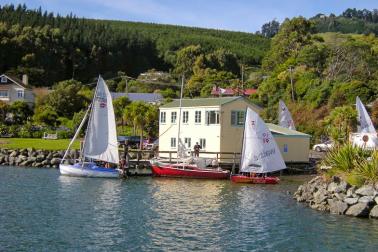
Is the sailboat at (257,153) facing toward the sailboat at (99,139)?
yes

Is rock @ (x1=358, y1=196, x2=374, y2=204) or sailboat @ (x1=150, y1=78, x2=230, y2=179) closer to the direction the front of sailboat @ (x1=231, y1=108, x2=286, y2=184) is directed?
the sailboat

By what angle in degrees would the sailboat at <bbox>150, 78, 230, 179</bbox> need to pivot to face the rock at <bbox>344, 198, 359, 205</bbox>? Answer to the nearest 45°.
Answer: approximately 135° to its left

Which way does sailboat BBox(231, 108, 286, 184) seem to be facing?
to the viewer's left

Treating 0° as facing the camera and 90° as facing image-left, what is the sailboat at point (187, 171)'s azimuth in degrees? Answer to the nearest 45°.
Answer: approximately 90°

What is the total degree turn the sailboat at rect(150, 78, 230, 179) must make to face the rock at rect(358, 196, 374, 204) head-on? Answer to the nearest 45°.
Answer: approximately 135° to its left
